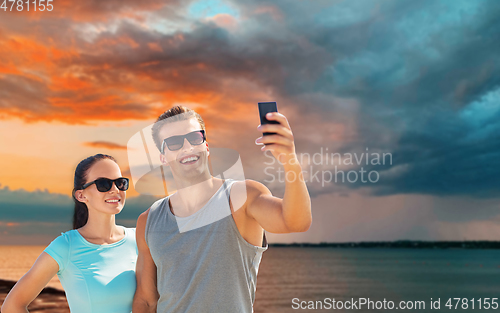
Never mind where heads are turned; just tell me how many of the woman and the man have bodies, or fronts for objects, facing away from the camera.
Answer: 0

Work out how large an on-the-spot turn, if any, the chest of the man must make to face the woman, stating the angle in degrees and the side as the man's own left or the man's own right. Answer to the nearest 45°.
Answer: approximately 135° to the man's own right

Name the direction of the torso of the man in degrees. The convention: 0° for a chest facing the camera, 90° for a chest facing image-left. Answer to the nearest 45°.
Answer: approximately 0°

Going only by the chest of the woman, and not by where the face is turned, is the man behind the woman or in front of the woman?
in front

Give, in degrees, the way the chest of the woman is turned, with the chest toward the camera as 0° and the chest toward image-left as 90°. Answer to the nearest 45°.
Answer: approximately 315°
